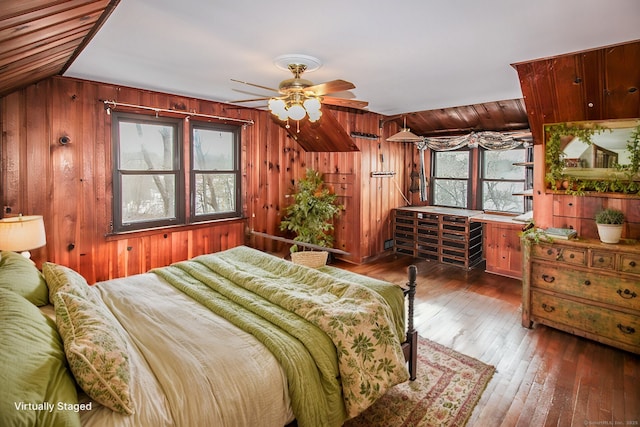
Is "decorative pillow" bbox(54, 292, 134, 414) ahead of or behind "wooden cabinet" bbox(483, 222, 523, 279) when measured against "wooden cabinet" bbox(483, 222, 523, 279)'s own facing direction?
ahead

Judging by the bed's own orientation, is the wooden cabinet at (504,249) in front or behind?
in front

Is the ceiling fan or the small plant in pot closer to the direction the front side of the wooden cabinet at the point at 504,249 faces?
the ceiling fan

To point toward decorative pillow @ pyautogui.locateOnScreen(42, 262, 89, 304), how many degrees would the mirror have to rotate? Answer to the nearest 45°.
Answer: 0° — it already faces it

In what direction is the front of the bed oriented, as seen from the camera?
facing away from the viewer and to the right of the viewer

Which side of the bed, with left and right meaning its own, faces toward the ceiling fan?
front

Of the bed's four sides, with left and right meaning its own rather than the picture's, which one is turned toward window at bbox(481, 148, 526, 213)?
front

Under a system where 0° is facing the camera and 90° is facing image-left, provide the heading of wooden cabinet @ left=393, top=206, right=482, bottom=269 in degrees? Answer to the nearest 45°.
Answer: approximately 45°

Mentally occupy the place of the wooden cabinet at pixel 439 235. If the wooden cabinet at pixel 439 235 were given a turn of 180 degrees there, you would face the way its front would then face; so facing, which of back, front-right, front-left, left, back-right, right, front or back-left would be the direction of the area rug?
back-right

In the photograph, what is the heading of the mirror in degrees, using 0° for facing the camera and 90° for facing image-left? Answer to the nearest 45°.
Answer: approximately 45°
